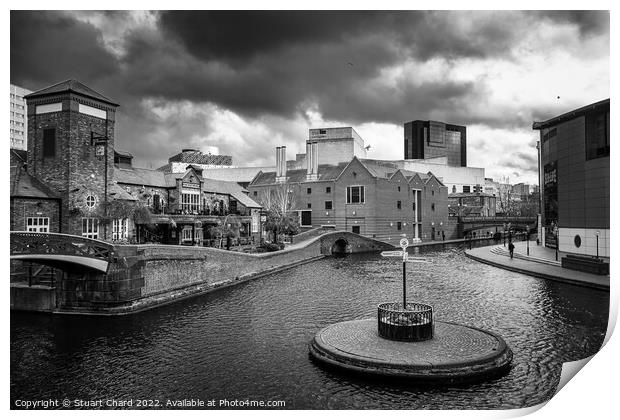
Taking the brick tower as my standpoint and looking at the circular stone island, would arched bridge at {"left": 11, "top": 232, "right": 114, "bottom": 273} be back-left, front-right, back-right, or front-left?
front-right

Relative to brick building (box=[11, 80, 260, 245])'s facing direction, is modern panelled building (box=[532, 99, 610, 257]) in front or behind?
in front

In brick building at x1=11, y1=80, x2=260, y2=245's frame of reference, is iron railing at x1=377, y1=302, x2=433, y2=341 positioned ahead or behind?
ahead

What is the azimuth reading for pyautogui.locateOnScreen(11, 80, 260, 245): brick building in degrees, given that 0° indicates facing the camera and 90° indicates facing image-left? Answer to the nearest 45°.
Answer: approximately 315°

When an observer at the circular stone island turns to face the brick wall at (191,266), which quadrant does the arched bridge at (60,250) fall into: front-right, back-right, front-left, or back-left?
front-left

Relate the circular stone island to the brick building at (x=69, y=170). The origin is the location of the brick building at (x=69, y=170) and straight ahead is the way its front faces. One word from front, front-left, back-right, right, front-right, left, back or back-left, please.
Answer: front
